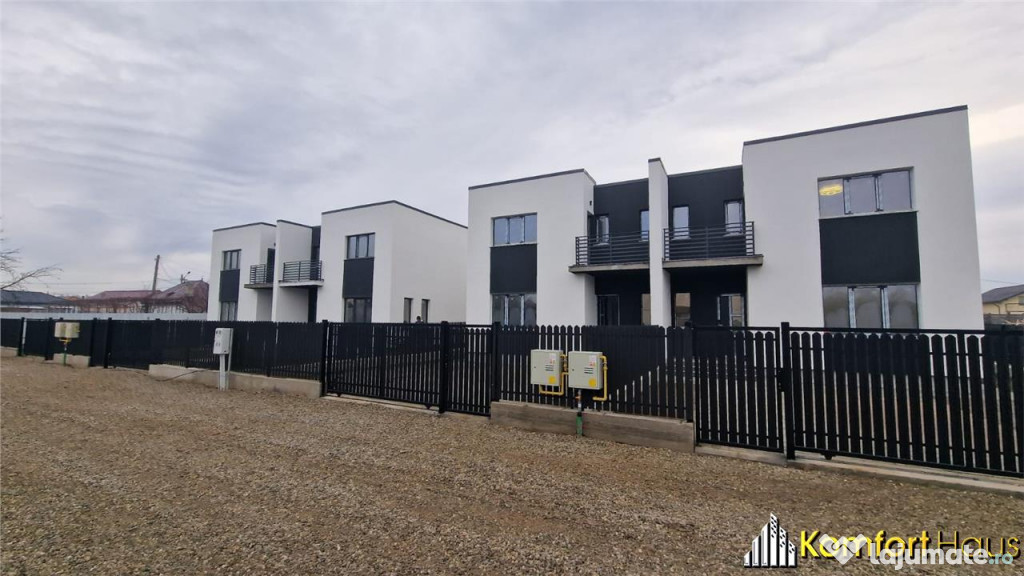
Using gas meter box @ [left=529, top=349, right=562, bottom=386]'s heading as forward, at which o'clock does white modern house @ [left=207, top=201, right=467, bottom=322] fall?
The white modern house is roughly at 5 o'clock from the gas meter box.

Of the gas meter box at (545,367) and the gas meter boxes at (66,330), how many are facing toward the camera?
2

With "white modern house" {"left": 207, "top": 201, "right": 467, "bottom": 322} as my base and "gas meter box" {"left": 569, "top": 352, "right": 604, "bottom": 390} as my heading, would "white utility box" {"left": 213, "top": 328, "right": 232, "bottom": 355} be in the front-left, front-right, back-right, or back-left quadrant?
front-right

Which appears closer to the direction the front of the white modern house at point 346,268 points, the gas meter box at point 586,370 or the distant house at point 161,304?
the gas meter box

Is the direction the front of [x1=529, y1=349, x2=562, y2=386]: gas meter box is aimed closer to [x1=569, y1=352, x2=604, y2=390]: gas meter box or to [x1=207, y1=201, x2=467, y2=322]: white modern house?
the gas meter box

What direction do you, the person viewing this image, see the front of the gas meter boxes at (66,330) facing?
facing the viewer

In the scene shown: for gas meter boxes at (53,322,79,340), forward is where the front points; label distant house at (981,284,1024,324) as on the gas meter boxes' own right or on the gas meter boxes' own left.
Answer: on the gas meter boxes' own left

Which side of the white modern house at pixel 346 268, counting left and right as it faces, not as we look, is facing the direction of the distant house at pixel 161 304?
right

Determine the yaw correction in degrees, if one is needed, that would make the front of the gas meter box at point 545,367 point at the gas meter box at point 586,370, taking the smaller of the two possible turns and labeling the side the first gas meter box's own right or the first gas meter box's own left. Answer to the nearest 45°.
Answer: approximately 45° to the first gas meter box's own left

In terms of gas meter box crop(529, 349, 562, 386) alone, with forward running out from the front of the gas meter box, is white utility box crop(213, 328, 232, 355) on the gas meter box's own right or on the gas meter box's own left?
on the gas meter box's own right

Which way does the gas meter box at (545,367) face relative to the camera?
toward the camera
